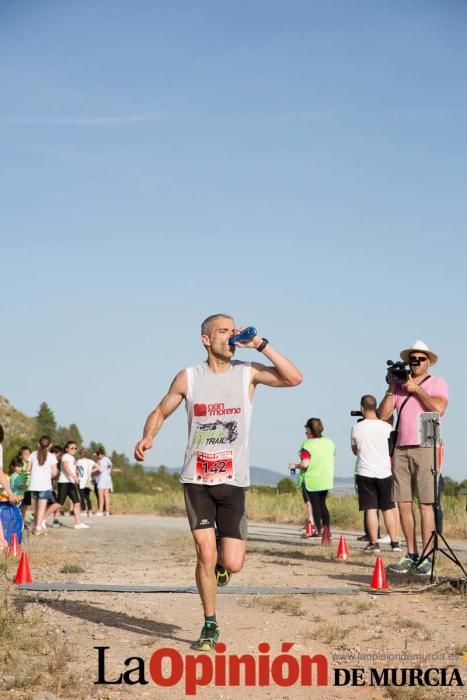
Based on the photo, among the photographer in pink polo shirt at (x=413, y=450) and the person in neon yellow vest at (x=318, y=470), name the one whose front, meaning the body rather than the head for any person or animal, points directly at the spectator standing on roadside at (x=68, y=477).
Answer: the person in neon yellow vest

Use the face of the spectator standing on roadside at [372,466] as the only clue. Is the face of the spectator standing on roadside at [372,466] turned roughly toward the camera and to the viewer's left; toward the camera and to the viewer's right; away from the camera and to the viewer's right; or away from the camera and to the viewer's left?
away from the camera and to the viewer's left

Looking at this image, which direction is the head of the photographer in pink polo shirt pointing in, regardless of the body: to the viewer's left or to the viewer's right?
to the viewer's left

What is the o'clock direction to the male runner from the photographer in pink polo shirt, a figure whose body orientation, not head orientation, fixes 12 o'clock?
The male runner is roughly at 11 o'clock from the photographer in pink polo shirt.

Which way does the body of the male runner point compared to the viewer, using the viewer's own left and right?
facing the viewer

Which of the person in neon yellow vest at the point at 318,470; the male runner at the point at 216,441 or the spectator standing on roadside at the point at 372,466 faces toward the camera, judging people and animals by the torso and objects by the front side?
the male runner

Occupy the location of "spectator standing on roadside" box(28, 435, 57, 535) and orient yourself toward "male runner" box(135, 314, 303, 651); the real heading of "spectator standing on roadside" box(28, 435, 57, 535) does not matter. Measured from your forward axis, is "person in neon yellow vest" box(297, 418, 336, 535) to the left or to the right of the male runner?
left

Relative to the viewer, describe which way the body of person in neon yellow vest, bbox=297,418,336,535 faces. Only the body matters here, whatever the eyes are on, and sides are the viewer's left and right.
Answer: facing away from the viewer and to the left of the viewer

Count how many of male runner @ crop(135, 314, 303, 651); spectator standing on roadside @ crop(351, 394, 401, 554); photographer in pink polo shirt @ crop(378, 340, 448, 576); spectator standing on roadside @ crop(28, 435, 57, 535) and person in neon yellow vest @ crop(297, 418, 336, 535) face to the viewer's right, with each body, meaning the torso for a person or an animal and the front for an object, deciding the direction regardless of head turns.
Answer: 0
